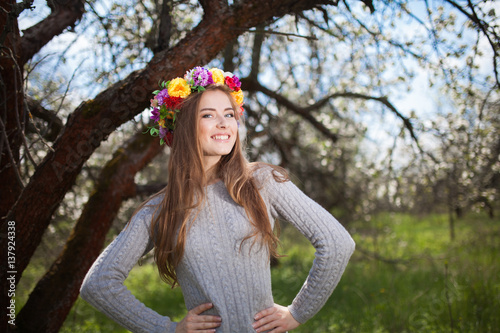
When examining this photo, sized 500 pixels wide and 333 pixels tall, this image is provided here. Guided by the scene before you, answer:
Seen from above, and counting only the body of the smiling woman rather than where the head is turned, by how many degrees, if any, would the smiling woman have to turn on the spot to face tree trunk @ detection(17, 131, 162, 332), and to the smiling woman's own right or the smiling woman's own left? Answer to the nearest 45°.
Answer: approximately 135° to the smiling woman's own right

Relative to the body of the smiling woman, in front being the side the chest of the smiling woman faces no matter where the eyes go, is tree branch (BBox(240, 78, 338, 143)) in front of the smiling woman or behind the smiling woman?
behind

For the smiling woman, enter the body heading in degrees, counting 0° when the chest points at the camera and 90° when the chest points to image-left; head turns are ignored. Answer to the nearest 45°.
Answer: approximately 0°

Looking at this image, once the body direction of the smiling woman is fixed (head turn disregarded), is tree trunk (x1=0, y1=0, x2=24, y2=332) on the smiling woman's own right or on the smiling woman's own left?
on the smiling woman's own right
